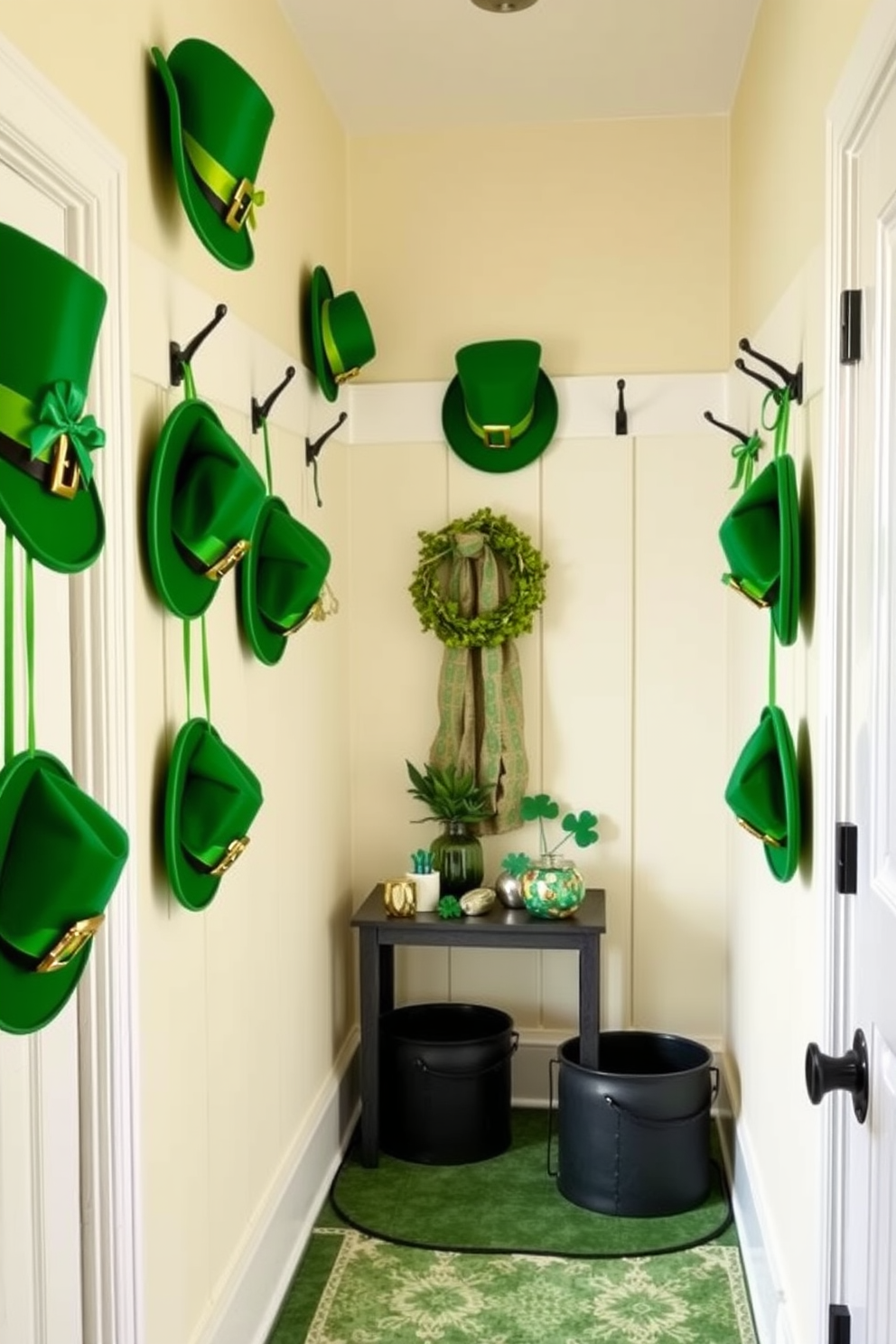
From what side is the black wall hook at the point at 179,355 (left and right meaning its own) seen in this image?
right

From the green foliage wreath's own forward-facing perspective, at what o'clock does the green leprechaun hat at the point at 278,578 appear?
The green leprechaun hat is roughly at 1 o'clock from the green foliage wreath.

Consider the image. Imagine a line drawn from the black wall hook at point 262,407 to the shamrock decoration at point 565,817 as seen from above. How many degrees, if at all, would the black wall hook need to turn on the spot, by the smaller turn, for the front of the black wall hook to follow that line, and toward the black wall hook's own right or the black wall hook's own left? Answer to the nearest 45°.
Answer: approximately 45° to the black wall hook's own left

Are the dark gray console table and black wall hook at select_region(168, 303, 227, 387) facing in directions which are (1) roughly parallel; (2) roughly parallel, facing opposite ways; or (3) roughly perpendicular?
roughly perpendicular

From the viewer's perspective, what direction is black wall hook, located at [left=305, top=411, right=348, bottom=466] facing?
to the viewer's right

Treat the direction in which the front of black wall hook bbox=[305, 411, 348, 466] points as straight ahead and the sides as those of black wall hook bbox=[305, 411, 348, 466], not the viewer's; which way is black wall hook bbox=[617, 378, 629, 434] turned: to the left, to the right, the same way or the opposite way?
to the right

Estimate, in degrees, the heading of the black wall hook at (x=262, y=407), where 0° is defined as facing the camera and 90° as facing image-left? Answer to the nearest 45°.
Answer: approximately 270°

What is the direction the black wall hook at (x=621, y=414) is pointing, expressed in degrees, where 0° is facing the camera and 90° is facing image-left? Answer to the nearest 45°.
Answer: approximately 0°

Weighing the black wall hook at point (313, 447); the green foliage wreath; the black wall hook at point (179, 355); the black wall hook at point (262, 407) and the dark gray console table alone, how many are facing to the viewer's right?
3

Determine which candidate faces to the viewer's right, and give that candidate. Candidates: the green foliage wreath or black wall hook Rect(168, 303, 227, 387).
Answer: the black wall hook

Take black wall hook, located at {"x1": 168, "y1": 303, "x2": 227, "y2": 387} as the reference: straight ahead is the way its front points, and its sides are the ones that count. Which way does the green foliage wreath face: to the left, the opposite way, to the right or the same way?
to the right

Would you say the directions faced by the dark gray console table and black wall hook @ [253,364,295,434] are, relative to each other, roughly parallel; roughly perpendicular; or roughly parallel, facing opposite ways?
roughly perpendicular
